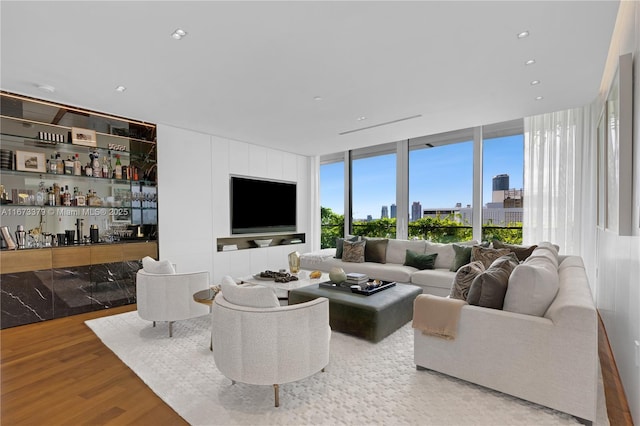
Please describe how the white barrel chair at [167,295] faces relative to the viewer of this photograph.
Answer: facing away from the viewer and to the right of the viewer

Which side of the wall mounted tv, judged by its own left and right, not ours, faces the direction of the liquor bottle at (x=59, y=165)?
right

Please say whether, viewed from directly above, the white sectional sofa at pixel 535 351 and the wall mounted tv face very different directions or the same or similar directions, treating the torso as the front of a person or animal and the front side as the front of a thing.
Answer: very different directions

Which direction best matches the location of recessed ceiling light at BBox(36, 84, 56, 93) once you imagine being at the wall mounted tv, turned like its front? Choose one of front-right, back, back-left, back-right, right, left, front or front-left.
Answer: right

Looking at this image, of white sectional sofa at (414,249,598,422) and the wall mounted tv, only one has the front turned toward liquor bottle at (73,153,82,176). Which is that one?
the white sectional sofa

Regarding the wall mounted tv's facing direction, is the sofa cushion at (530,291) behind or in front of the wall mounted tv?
in front

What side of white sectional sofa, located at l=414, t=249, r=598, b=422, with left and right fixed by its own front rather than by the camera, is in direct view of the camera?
left

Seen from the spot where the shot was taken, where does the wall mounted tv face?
facing the viewer and to the right of the viewer

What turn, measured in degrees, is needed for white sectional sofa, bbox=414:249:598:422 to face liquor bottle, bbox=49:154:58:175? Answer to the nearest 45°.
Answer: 0° — it already faces it

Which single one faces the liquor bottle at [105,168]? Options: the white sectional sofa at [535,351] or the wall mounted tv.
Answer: the white sectional sofa

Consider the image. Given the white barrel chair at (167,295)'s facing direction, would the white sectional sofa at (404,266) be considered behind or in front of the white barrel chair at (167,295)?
in front

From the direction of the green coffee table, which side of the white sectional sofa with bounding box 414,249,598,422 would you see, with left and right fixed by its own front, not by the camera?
front

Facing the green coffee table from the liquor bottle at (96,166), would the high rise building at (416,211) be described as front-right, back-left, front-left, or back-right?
front-left

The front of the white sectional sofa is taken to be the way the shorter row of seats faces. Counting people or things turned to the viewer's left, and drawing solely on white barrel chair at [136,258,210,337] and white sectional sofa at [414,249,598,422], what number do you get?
1

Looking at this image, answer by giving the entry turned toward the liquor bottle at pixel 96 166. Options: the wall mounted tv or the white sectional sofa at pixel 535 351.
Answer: the white sectional sofa

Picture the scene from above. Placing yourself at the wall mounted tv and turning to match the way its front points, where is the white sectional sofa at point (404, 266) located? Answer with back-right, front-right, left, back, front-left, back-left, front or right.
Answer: front

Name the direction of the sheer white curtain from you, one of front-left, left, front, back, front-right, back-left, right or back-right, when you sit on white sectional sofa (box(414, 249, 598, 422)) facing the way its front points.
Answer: right
